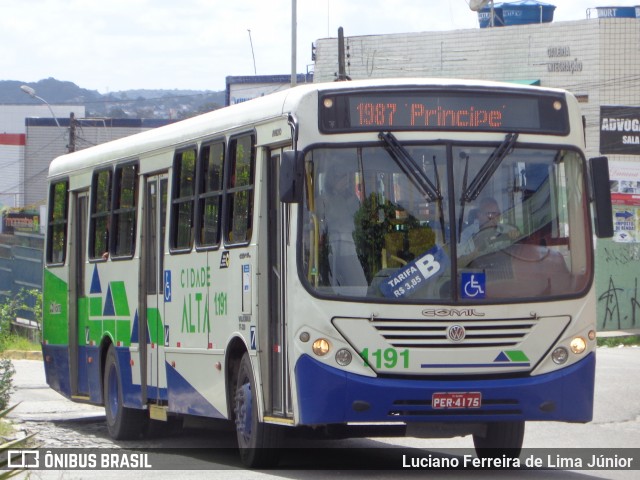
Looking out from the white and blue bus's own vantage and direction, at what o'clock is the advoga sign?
The advoga sign is roughly at 8 o'clock from the white and blue bus.

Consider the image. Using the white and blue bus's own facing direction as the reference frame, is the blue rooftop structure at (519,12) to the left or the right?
on its left

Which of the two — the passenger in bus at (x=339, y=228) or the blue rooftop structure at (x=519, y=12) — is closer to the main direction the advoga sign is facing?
the passenger in bus

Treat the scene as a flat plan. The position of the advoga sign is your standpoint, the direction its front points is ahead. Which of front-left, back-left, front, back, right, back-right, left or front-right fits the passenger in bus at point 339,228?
front

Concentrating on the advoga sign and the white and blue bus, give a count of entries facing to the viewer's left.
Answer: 0

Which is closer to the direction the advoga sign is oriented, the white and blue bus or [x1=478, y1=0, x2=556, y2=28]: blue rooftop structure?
the white and blue bus

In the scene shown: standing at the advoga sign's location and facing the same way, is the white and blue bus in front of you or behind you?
in front

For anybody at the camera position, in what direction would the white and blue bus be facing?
facing the viewer and to the right of the viewer

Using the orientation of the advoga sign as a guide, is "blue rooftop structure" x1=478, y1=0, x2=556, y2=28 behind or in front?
behind

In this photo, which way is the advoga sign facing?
toward the camera
